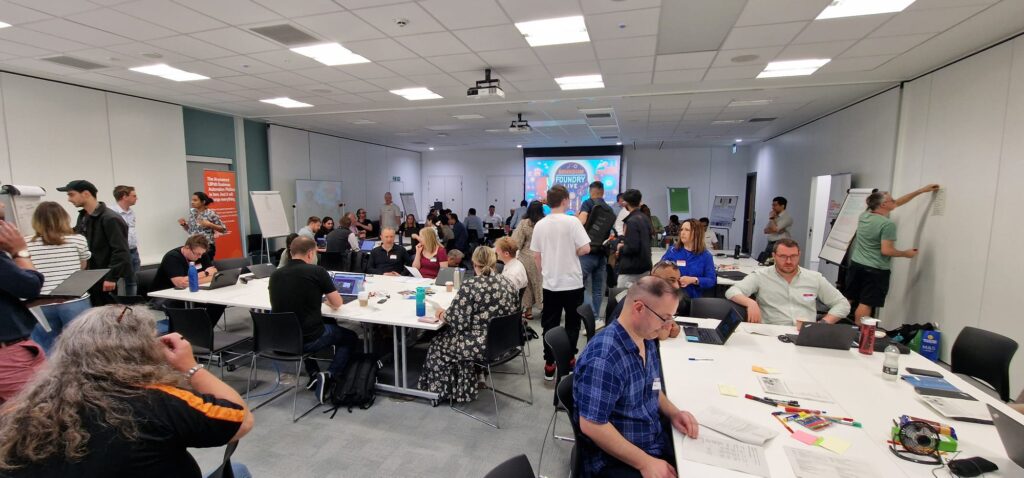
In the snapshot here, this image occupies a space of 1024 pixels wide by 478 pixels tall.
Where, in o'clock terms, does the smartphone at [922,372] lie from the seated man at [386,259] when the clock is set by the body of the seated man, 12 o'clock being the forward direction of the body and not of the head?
The smartphone is roughly at 11 o'clock from the seated man.

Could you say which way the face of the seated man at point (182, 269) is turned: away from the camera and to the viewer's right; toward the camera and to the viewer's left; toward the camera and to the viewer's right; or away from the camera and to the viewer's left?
toward the camera and to the viewer's right

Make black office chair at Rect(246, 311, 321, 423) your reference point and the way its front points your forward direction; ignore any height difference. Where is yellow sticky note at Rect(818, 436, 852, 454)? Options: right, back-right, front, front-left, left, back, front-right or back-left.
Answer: right

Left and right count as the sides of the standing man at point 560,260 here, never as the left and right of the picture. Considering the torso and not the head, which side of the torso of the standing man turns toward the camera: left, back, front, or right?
back

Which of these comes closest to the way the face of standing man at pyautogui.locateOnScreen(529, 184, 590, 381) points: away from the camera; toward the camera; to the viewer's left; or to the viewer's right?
away from the camera

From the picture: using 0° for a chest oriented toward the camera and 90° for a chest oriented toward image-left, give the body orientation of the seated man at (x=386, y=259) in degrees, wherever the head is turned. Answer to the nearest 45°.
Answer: approximately 0°

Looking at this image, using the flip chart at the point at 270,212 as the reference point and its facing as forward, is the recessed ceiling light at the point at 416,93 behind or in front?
in front

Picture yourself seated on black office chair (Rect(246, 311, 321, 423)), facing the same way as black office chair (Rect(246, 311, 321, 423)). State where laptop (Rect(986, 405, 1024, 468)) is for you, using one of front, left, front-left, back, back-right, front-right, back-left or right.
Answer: right

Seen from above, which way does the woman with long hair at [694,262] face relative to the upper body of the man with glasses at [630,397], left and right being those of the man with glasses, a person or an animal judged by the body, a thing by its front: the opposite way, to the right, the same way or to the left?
to the right

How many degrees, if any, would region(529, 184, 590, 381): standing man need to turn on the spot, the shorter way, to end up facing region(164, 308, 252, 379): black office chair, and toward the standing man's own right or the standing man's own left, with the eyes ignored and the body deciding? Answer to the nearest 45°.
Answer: approximately 90° to the standing man's own left
